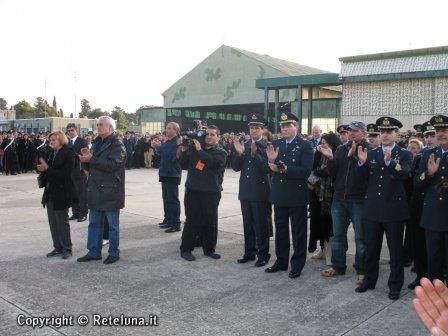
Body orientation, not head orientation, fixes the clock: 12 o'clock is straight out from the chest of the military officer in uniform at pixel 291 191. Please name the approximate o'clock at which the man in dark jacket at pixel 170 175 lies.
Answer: The man in dark jacket is roughly at 3 o'clock from the military officer in uniform.

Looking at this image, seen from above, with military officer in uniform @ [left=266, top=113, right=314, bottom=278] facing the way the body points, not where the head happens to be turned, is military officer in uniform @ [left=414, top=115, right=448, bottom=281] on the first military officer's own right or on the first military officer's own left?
on the first military officer's own left

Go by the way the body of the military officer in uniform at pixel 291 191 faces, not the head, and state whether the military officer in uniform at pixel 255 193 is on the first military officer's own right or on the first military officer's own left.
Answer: on the first military officer's own right

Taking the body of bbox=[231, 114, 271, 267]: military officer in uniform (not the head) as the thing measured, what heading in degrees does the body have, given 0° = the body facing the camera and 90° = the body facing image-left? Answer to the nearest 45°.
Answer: approximately 45°

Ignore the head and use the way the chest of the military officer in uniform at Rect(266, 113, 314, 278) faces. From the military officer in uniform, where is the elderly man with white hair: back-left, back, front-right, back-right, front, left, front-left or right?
front-right

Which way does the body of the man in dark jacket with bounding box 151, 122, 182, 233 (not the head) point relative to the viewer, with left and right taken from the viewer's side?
facing to the left of the viewer

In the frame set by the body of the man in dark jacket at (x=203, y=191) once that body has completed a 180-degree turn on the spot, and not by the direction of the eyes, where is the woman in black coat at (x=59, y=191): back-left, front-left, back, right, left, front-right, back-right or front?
back-left

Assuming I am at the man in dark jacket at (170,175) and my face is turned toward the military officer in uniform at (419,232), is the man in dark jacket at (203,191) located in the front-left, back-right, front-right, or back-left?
front-right

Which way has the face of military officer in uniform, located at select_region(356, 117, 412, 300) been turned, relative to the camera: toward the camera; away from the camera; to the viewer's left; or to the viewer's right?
toward the camera

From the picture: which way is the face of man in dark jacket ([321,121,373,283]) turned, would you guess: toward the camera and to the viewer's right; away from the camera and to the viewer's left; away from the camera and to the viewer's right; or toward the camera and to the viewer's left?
toward the camera and to the viewer's left

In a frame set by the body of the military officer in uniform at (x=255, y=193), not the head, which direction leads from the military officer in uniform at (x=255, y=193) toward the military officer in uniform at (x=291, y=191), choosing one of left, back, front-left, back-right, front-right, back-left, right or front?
left
